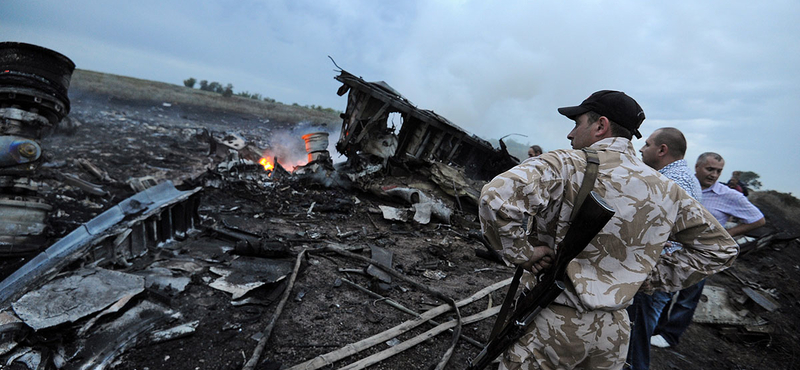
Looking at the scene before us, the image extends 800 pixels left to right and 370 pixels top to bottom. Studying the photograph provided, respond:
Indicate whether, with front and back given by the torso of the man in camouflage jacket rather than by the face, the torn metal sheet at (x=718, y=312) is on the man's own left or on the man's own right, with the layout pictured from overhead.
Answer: on the man's own right

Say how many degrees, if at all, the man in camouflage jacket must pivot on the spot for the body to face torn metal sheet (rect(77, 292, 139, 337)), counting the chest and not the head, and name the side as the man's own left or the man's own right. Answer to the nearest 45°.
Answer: approximately 45° to the man's own left

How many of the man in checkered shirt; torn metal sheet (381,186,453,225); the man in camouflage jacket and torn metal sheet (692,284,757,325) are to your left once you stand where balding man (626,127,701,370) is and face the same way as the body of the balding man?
1

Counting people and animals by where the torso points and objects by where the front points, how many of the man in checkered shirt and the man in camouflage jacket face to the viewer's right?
0

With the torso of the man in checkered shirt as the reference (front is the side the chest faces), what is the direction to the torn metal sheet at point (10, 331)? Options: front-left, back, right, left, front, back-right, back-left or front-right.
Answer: front

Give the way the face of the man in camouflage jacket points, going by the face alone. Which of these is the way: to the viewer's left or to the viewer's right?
to the viewer's left

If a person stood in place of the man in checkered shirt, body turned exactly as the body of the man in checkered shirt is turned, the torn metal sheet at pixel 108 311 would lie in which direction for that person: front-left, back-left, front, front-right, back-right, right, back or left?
front

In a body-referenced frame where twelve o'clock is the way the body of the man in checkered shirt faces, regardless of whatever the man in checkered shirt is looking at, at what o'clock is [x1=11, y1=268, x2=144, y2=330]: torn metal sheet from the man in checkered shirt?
The torn metal sheet is roughly at 12 o'clock from the man in checkered shirt.

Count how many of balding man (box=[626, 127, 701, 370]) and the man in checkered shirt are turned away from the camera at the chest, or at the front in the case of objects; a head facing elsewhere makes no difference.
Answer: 0

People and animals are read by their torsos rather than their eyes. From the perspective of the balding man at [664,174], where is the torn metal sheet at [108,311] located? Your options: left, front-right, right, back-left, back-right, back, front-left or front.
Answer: front-left

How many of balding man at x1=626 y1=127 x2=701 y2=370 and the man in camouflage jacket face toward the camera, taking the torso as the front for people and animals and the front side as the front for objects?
0

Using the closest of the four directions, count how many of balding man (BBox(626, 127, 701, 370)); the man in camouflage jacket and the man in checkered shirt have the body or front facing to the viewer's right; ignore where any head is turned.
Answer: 0

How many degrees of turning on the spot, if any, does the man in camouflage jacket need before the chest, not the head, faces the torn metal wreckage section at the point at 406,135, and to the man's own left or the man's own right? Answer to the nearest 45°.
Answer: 0° — they already face it

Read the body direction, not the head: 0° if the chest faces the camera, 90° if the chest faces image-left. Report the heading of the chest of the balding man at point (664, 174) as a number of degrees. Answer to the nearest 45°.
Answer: approximately 90°
